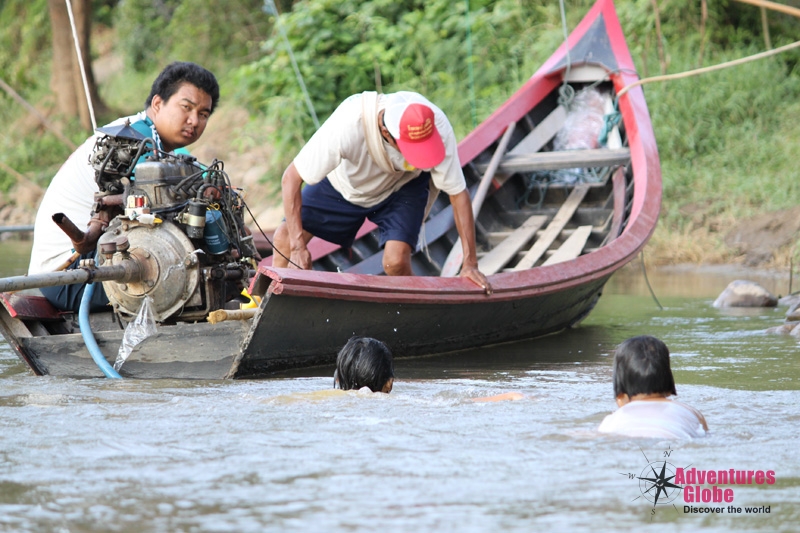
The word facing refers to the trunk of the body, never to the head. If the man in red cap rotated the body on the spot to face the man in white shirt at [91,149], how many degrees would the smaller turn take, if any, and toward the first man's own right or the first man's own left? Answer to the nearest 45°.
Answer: approximately 90° to the first man's own right

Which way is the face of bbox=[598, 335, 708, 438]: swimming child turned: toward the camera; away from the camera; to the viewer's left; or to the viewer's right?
away from the camera

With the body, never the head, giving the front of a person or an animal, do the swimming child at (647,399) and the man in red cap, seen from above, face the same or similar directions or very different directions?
very different directions

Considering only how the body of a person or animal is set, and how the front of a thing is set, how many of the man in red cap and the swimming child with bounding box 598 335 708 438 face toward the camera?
1

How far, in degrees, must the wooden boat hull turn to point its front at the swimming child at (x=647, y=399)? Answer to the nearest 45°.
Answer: approximately 135° to its right

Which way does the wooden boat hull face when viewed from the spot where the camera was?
facing away from the viewer and to the right of the viewer

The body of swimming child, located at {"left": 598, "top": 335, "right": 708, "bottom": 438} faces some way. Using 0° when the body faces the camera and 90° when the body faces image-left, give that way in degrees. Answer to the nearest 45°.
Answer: approximately 180°

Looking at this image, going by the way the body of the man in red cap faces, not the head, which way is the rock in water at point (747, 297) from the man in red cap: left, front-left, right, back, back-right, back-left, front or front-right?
back-left
